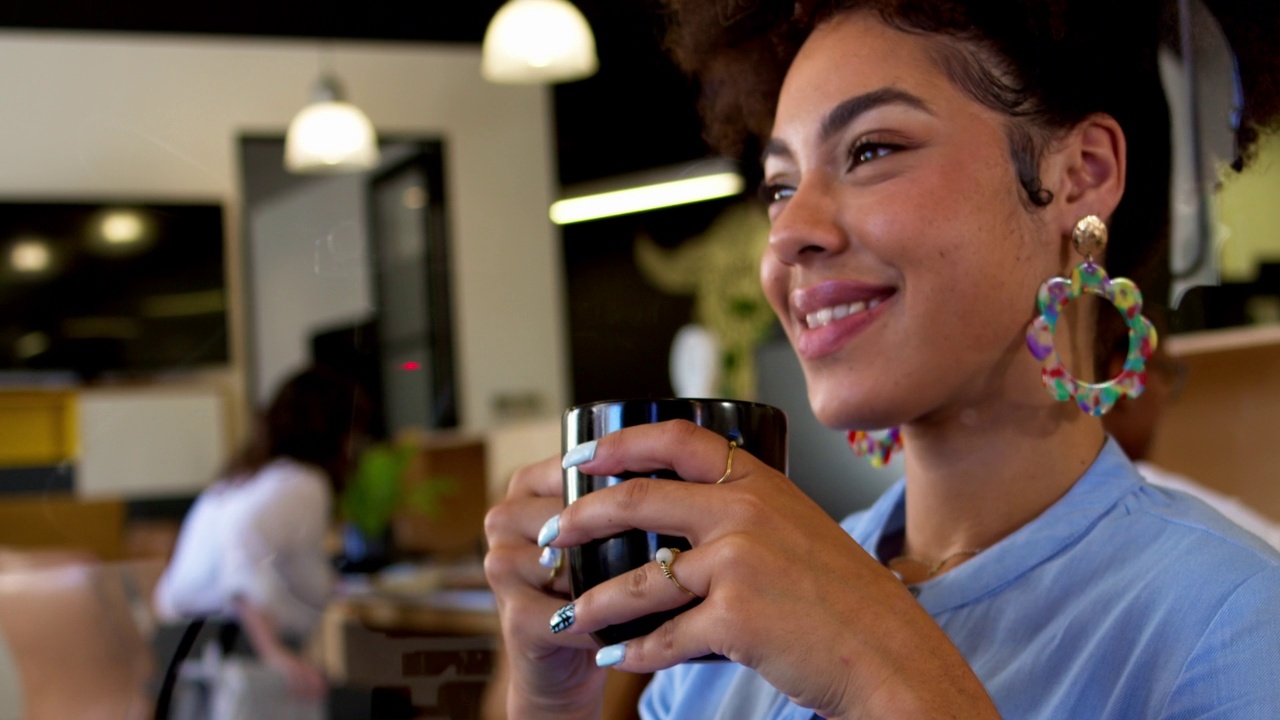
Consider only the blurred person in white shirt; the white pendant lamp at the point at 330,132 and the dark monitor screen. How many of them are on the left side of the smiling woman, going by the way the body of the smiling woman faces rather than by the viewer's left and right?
0

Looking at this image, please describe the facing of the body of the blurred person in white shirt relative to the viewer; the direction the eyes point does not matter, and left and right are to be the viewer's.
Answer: facing away from the viewer and to the right of the viewer

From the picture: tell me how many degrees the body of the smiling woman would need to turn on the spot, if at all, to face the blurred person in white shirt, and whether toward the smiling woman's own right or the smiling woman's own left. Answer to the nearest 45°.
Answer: approximately 90° to the smiling woman's own right

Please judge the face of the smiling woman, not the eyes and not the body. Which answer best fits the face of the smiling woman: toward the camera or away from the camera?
toward the camera

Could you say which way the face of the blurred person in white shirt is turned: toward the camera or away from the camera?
away from the camera

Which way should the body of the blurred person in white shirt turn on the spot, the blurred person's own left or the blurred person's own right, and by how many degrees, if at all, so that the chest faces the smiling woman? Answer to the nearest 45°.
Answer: approximately 135° to the blurred person's own right

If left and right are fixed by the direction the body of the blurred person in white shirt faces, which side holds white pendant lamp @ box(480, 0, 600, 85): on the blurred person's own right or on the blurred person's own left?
on the blurred person's own right

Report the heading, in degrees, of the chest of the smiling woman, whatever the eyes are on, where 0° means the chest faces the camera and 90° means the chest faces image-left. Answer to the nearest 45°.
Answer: approximately 45°
